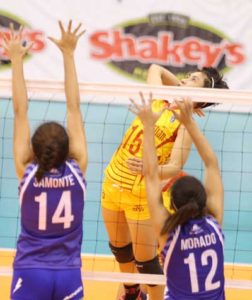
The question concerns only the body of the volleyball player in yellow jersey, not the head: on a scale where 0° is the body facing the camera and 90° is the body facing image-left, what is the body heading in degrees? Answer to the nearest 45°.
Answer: approximately 45°
